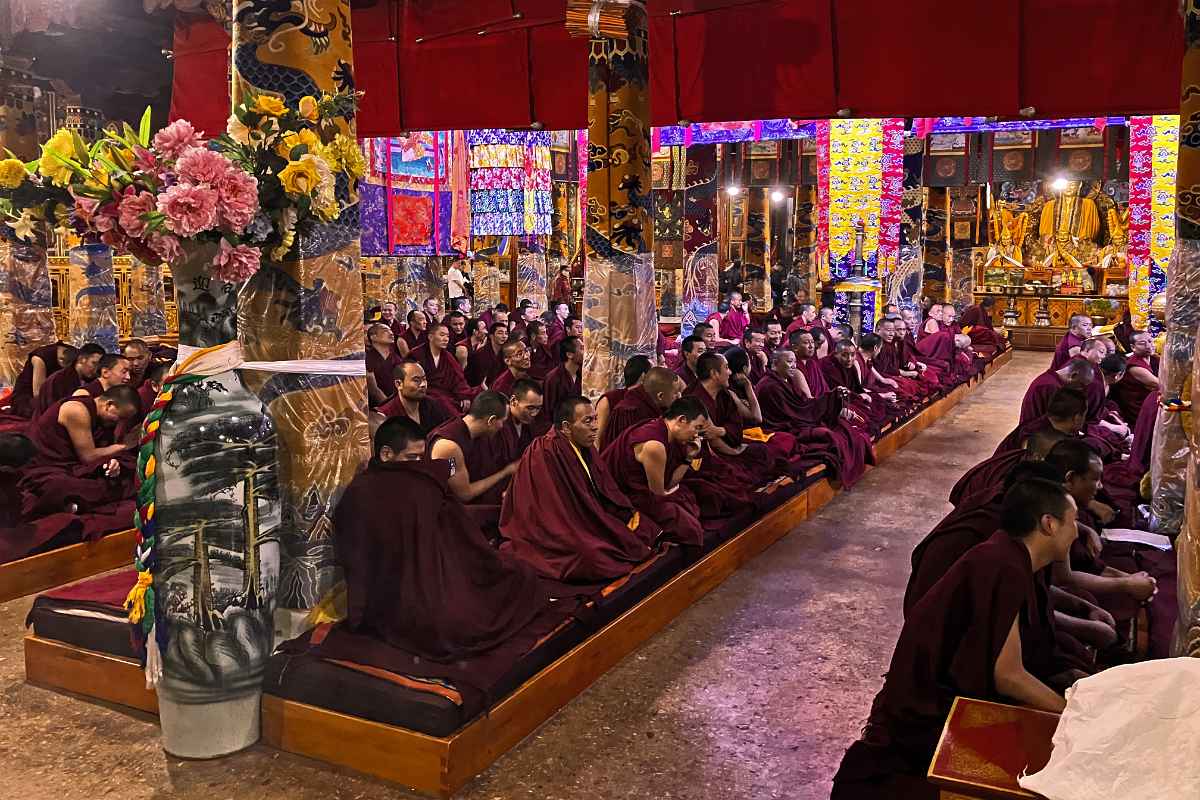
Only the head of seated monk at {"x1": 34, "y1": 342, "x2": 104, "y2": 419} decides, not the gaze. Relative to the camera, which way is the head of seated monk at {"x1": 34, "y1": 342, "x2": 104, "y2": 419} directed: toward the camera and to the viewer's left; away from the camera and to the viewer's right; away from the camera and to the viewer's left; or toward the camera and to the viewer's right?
toward the camera and to the viewer's right

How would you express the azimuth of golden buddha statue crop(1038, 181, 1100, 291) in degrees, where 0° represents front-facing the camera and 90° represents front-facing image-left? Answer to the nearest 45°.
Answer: approximately 0°

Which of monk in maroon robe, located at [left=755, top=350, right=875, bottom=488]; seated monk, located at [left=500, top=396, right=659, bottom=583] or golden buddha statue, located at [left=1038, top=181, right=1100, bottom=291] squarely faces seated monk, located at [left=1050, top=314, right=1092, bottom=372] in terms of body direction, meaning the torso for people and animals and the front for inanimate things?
the golden buddha statue

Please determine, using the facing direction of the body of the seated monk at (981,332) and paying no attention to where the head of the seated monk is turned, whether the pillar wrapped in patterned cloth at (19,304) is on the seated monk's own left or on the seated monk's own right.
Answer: on the seated monk's own right

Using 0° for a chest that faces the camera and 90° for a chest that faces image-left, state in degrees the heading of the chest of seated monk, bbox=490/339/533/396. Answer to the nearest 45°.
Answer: approximately 315°

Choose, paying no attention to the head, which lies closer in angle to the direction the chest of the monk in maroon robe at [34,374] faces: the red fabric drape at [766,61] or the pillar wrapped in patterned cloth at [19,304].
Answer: the red fabric drape

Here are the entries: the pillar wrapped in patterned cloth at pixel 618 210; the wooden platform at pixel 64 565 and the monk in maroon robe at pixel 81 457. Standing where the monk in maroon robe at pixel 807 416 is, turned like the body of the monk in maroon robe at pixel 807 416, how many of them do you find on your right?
3

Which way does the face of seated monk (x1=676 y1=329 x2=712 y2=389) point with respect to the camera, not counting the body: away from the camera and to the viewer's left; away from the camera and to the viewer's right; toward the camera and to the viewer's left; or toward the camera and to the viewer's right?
toward the camera and to the viewer's right

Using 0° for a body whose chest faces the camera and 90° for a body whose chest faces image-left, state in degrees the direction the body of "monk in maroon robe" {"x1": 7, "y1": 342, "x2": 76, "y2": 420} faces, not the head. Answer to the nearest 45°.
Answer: approximately 270°

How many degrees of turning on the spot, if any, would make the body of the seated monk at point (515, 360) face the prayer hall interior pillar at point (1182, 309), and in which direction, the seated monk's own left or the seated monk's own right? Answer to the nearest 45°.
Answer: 0° — they already face it

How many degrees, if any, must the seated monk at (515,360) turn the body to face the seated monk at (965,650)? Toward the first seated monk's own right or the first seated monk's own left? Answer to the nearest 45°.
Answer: approximately 45° to the first seated monk's own right
